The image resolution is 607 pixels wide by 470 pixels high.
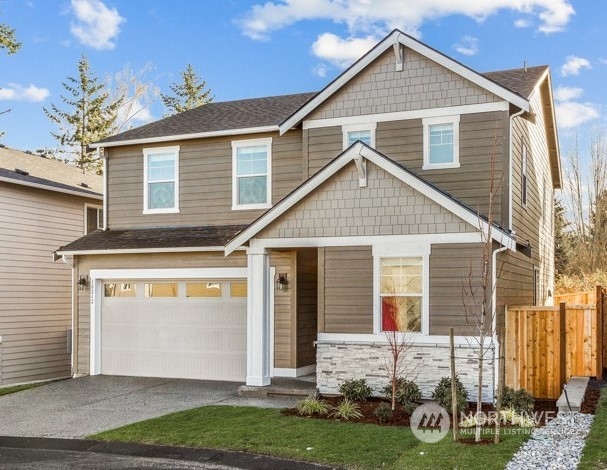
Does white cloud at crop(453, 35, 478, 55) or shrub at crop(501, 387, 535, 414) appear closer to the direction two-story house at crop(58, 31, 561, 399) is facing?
the shrub

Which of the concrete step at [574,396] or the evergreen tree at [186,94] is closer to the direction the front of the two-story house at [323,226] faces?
the concrete step

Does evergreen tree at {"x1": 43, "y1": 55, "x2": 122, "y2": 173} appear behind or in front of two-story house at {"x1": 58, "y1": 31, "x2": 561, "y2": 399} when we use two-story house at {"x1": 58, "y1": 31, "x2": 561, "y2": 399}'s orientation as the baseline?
behind

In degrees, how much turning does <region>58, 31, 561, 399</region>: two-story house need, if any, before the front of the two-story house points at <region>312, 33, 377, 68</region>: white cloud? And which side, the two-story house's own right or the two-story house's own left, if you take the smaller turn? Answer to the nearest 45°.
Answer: approximately 180°

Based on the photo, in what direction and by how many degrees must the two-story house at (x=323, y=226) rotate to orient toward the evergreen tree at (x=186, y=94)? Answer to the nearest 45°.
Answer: approximately 180°

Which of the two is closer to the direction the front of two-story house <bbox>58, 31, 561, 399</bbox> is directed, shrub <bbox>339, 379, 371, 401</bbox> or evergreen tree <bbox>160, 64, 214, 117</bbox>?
the shrub

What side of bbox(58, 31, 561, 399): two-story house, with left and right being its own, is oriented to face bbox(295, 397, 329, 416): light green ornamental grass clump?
front

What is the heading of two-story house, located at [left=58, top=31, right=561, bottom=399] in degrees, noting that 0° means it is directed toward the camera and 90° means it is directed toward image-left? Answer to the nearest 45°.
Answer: approximately 0°

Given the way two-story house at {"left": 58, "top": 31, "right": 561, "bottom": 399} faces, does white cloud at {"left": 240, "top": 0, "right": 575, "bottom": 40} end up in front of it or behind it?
behind

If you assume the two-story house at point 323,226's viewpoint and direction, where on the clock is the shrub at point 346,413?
The shrub is roughly at 12 o'clock from the two-story house.
